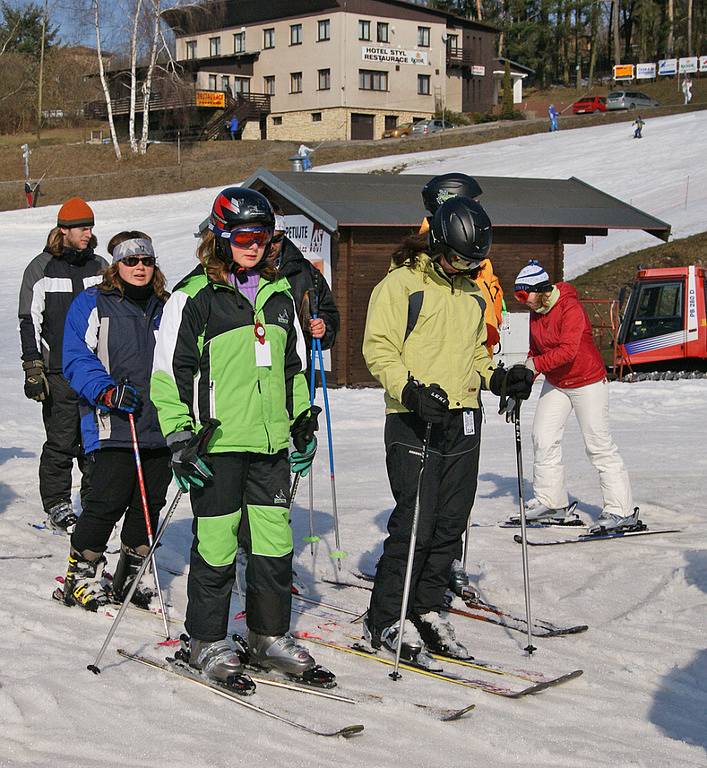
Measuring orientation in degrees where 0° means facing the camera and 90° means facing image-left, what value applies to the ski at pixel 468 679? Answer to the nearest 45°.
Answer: approximately 315°

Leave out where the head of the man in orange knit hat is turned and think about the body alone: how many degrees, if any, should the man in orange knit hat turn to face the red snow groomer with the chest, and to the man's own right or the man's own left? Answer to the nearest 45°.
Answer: approximately 90° to the man's own left

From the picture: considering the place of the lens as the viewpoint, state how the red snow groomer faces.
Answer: facing to the left of the viewer

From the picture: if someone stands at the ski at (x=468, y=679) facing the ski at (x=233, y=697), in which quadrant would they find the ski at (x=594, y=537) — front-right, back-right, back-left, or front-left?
back-right

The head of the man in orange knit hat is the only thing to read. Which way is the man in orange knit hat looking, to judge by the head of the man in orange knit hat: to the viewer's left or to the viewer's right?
to the viewer's right

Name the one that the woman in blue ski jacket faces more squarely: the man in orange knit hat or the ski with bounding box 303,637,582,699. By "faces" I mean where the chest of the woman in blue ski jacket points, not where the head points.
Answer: the ski

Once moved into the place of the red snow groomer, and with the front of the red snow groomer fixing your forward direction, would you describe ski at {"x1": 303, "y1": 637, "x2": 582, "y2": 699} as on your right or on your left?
on your left

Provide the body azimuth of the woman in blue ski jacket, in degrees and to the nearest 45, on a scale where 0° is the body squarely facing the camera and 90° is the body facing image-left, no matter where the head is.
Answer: approximately 315°

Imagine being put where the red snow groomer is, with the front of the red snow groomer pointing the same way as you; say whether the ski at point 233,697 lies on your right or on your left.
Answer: on your left

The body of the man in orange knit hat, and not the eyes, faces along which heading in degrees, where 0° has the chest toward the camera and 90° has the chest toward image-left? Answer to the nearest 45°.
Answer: approximately 315°
